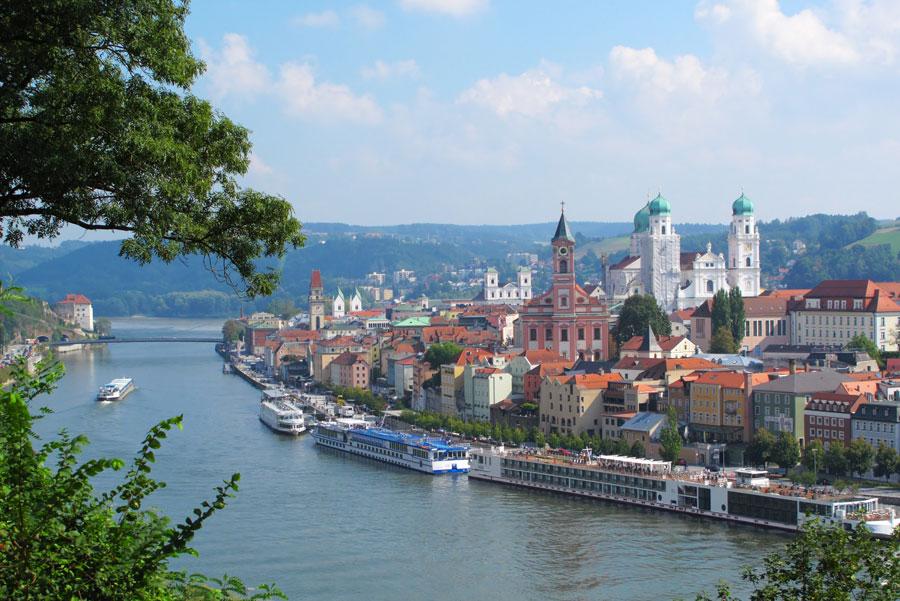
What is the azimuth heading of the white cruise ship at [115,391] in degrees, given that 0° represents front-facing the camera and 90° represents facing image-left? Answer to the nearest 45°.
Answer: approximately 45°

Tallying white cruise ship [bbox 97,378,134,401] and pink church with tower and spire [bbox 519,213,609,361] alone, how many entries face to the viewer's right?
0

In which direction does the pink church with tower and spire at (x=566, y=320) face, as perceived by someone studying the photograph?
facing the viewer

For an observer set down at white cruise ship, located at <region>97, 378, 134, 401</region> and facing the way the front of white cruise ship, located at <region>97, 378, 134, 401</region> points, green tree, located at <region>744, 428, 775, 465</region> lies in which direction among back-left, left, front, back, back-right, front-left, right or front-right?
left

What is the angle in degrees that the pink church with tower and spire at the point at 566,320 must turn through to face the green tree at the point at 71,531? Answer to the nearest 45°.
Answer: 0° — it already faces it

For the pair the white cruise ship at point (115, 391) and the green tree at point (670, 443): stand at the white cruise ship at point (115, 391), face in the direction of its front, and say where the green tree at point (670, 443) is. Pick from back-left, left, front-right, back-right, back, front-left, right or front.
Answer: left

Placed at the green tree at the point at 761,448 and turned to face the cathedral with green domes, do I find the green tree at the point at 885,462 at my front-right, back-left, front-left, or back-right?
back-right
